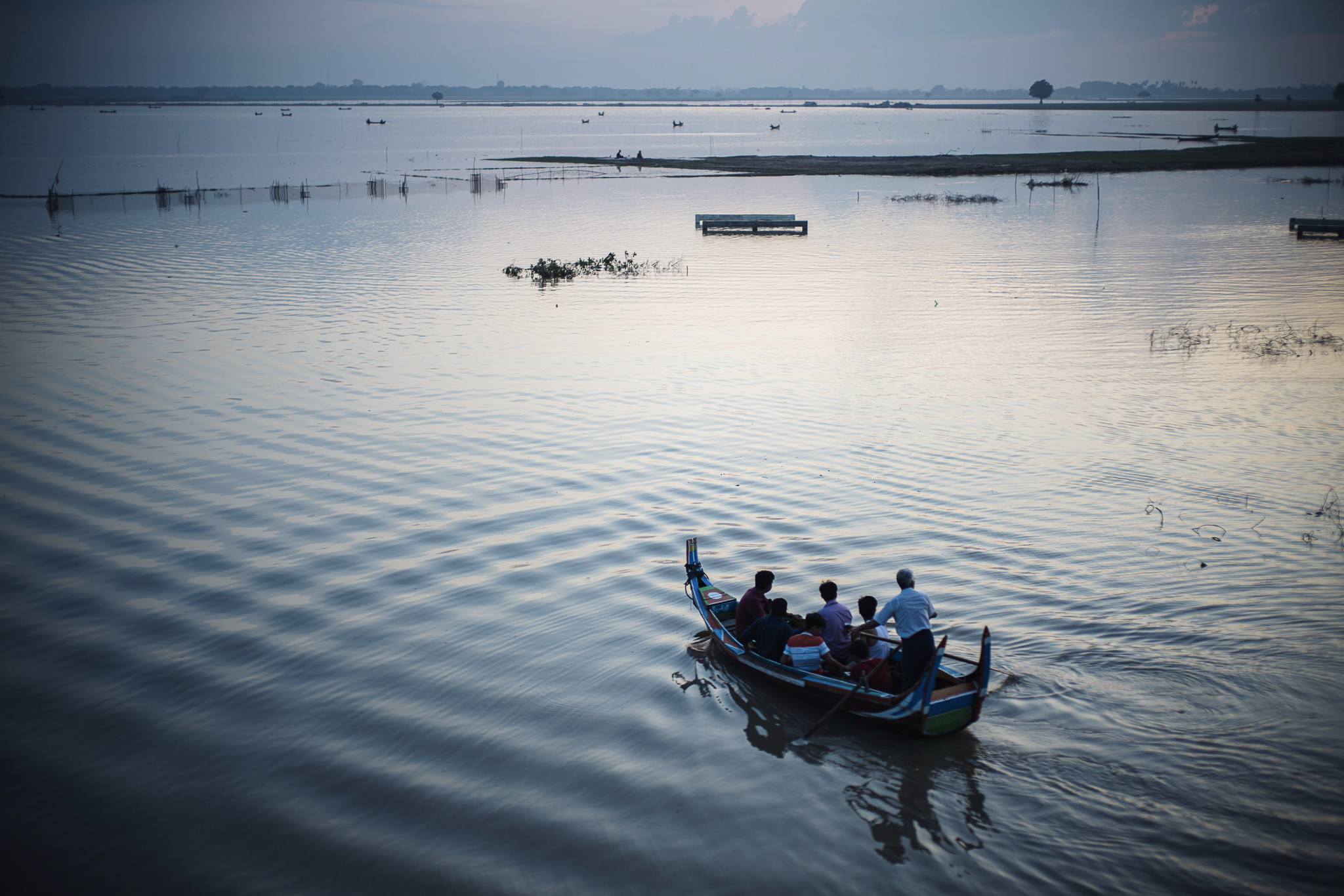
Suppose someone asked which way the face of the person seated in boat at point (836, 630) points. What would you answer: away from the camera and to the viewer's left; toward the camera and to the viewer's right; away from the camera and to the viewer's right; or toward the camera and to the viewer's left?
away from the camera and to the viewer's left

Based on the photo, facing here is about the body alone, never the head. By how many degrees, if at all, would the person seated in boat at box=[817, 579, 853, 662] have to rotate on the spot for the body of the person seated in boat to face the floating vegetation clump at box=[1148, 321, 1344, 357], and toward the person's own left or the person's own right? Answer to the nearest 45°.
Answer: approximately 90° to the person's own right

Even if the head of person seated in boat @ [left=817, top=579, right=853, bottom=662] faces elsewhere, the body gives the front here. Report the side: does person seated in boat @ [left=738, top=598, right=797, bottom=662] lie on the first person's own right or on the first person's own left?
on the first person's own left

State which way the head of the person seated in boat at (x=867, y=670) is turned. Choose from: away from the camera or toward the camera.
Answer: away from the camera

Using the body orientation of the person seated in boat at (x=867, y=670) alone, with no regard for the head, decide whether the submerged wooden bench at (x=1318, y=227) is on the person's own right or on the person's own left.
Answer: on the person's own right

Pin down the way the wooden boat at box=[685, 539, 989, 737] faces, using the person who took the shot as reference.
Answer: facing away from the viewer and to the left of the viewer

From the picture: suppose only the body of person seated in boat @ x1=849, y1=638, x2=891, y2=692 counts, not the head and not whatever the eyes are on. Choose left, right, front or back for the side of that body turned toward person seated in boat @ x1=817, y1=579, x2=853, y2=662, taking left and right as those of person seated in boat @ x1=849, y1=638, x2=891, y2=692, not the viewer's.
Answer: front

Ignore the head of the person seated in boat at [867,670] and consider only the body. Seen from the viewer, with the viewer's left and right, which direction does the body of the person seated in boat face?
facing away from the viewer and to the left of the viewer

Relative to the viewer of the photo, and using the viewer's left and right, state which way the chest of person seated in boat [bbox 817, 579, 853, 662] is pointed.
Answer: facing away from the viewer and to the left of the viewer

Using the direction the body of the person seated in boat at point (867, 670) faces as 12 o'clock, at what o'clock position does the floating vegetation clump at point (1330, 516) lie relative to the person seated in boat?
The floating vegetation clump is roughly at 3 o'clock from the person seated in boat.

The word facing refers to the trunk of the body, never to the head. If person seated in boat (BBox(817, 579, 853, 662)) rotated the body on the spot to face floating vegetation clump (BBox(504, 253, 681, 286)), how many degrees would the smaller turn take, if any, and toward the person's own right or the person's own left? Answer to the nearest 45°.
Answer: approximately 45° to the person's own right

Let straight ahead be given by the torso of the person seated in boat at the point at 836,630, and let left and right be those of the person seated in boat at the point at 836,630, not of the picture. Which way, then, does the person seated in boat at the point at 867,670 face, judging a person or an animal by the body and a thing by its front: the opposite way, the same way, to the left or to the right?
the same way

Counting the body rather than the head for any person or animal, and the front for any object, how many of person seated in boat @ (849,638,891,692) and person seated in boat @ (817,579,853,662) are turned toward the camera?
0
